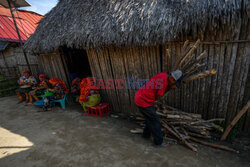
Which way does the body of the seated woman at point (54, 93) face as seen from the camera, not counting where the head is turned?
to the viewer's left

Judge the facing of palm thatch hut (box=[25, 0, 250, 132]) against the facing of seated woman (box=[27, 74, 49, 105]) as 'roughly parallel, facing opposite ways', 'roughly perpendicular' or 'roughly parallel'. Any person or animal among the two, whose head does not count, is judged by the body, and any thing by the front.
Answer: roughly parallel

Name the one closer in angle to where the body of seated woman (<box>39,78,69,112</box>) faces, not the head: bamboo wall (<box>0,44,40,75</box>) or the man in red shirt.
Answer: the bamboo wall

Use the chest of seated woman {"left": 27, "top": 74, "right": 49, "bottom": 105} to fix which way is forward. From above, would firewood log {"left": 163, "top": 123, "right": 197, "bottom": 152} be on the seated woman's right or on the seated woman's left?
on the seated woman's left

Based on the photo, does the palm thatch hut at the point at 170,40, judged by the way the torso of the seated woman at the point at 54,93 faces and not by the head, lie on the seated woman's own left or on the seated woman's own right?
on the seated woman's own left

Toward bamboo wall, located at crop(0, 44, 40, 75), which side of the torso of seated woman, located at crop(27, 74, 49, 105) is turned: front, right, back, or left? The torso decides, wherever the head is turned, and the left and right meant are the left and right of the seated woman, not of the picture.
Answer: right

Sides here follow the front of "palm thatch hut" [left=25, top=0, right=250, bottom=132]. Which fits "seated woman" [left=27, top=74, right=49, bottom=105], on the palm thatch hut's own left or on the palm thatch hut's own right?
on the palm thatch hut's own right
